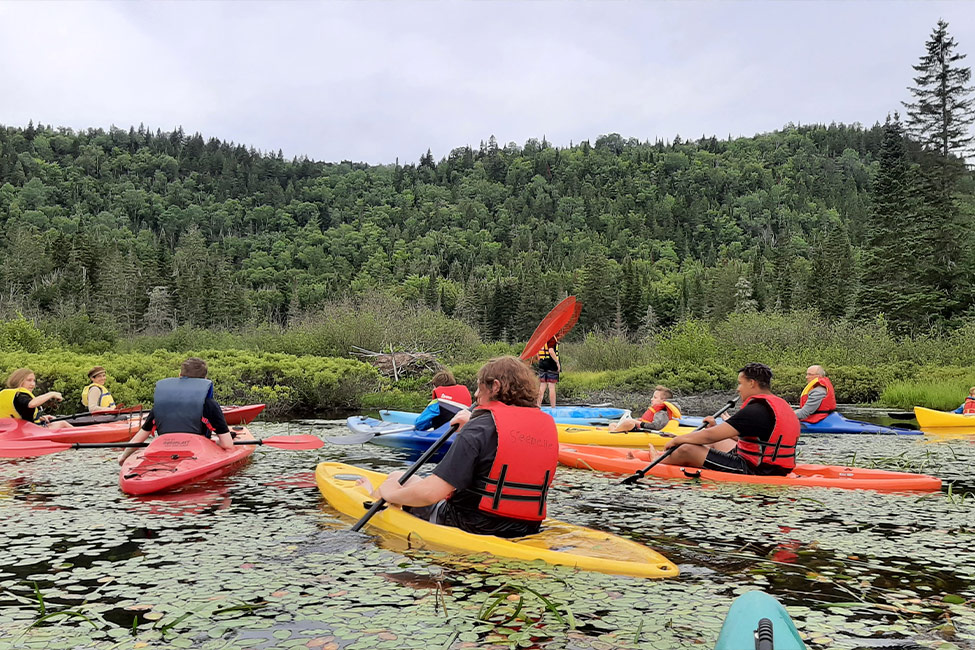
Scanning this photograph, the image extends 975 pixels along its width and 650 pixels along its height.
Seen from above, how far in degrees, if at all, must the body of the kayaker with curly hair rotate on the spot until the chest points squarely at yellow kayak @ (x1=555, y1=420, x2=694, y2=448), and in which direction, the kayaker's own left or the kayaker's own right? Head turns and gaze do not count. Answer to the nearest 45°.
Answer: approximately 45° to the kayaker's own right

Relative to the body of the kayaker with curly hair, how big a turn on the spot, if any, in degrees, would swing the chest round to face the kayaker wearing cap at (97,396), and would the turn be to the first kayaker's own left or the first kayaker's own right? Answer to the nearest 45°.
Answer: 0° — they already face them

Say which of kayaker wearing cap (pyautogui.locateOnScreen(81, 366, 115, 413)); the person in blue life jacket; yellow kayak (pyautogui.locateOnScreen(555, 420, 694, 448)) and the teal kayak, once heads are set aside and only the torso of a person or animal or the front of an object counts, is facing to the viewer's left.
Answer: the yellow kayak

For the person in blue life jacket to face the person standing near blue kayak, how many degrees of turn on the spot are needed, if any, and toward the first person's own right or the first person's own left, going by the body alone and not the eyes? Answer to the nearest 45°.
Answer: approximately 45° to the first person's own right

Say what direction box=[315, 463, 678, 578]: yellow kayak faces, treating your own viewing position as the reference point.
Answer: facing away from the viewer and to the left of the viewer

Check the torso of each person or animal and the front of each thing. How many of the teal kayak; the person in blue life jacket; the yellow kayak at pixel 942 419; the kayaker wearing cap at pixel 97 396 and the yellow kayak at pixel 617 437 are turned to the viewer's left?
2

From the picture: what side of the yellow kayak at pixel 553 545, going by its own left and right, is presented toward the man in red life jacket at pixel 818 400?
right

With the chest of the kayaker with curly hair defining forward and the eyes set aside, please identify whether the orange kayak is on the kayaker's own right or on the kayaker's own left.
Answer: on the kayaker's own right

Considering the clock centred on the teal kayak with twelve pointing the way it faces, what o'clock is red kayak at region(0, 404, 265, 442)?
The red kayak is roughly at 10 o'clock from the teal kayak.

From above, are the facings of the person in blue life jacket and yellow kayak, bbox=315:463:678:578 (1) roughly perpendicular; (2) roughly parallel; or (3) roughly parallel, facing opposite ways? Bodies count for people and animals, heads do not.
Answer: roughly parallel

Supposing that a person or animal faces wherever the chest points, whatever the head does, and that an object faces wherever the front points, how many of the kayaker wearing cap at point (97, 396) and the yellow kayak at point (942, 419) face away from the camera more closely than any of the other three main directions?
0

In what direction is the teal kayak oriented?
away from the camera

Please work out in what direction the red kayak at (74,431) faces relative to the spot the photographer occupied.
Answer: facing to the right of the viewer

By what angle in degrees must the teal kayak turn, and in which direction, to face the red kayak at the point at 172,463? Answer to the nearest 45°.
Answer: approximately 45° to its left

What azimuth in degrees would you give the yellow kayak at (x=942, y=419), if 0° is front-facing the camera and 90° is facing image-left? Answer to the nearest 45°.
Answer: approximately 90°

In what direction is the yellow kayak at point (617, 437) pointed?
to the viewer's left

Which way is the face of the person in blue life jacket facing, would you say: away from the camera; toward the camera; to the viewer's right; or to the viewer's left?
away from the camera

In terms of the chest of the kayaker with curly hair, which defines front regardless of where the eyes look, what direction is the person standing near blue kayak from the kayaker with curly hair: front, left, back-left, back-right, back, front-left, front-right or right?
front-right
